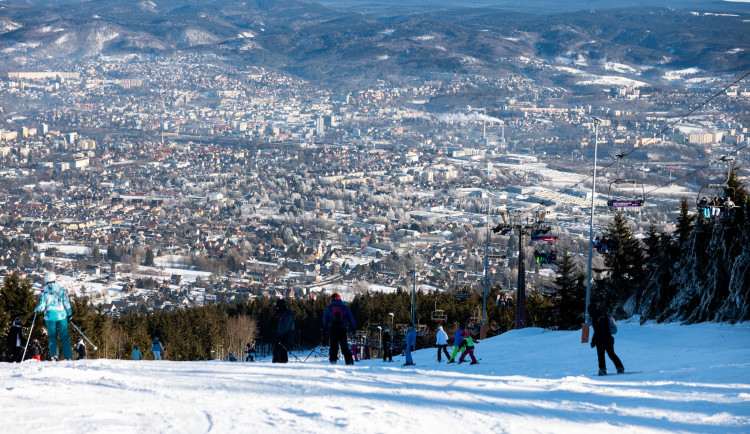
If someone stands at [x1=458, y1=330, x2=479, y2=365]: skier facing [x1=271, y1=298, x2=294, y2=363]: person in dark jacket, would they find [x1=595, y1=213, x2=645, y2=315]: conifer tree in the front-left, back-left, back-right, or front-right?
back-right

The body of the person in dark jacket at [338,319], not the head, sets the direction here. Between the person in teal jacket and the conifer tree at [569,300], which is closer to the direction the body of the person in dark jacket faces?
the conifer tree

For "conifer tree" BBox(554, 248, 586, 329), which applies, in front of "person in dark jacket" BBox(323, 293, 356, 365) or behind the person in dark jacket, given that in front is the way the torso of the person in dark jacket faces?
in front

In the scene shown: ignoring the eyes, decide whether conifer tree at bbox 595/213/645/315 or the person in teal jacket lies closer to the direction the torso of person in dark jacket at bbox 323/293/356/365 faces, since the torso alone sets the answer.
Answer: the conifer tree

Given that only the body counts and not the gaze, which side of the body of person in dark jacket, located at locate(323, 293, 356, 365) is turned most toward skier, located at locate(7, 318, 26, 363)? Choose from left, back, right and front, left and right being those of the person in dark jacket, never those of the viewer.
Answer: left

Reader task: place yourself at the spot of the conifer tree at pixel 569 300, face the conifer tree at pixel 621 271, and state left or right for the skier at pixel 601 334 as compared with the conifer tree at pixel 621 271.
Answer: right

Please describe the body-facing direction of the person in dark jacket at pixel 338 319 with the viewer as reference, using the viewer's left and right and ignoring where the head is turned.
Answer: facing away from the viewer

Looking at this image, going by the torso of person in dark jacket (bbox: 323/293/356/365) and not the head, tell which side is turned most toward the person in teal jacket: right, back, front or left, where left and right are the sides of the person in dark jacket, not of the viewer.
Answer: left

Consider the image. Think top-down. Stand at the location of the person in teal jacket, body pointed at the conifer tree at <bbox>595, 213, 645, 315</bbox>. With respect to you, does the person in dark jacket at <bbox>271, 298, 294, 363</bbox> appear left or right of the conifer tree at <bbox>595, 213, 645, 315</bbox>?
right

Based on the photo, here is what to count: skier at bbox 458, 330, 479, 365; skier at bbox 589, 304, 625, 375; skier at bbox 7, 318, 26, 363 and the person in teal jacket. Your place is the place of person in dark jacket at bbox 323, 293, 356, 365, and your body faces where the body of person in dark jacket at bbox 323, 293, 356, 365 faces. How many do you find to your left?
2

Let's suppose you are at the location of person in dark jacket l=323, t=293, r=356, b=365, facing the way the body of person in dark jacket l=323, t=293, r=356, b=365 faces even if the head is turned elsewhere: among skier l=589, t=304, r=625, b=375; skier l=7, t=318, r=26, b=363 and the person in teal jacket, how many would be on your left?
2

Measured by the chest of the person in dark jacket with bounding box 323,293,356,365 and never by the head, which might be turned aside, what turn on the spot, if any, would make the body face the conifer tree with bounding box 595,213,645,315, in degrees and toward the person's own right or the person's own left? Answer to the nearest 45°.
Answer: approximately 45° to the person's own right

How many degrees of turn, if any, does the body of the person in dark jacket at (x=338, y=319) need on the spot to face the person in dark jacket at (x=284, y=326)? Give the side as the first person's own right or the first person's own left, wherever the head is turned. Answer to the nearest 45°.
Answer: approximately 45° to the first person's own left
